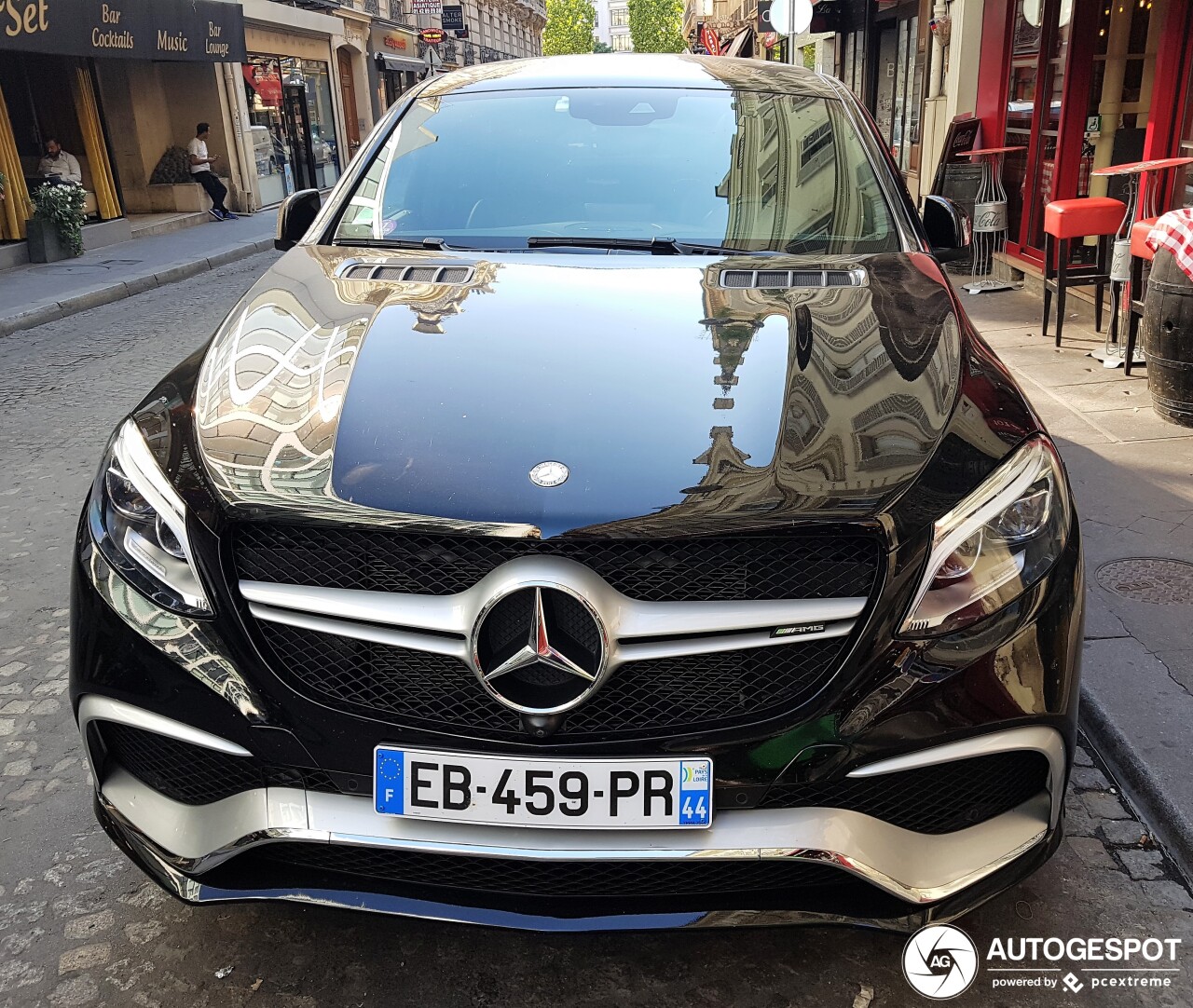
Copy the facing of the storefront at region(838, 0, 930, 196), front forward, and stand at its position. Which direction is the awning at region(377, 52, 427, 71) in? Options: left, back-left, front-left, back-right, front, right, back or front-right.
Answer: right

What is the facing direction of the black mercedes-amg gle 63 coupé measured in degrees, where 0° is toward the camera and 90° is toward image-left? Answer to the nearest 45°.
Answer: approximately 0°

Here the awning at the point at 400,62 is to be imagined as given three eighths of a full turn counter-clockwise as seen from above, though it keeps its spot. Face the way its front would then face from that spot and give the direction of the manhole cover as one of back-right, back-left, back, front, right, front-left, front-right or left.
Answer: back

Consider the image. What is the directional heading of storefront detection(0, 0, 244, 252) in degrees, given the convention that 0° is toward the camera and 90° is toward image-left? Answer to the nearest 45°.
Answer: approximately 315°

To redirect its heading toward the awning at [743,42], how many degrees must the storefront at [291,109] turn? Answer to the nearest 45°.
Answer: approximately 90° to its left

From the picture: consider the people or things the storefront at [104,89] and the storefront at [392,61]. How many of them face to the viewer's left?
0

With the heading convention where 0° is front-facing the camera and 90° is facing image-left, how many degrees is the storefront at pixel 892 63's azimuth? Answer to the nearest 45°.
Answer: approximately 45°

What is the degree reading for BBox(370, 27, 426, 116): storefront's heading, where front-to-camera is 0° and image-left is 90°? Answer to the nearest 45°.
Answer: approximately 315°

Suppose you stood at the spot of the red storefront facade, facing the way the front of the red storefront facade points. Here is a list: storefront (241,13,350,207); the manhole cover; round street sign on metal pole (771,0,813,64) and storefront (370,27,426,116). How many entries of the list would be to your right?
3

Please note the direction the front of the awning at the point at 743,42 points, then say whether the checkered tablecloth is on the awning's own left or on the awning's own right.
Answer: on the awning's own left

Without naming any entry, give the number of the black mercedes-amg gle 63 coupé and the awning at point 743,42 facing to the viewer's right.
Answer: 0

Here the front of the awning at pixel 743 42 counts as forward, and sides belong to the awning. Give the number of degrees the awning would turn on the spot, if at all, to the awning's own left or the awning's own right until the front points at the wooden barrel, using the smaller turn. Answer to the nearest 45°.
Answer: approximately 45° to the awning's own left

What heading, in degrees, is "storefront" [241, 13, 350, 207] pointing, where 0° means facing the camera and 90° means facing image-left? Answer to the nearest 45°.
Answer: approximately 315°

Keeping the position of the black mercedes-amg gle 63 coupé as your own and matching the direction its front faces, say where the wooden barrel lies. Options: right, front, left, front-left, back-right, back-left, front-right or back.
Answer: back-left

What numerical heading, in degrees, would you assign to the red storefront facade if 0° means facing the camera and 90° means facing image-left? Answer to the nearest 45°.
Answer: approximately 45°
